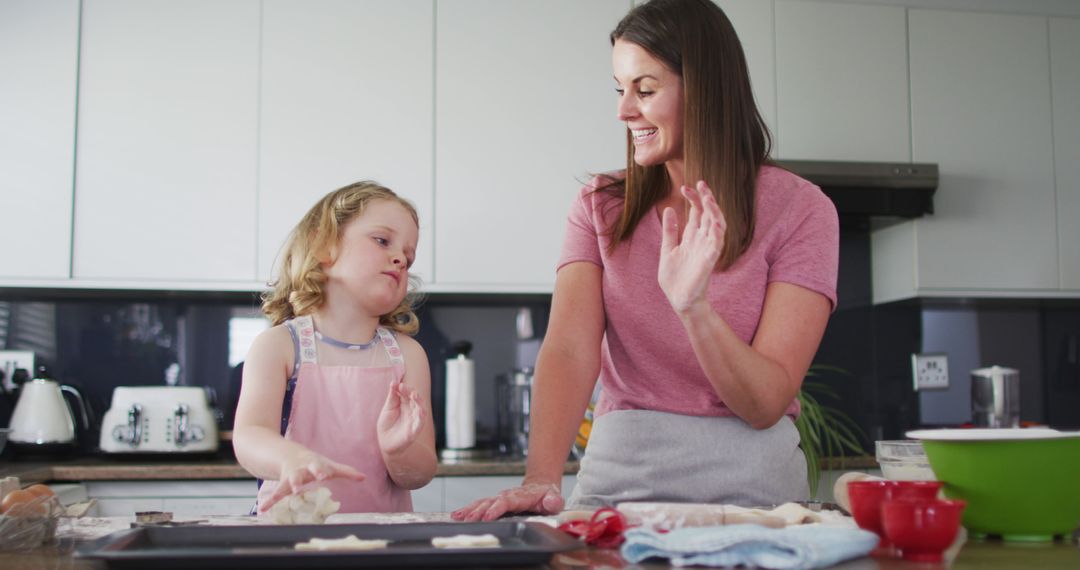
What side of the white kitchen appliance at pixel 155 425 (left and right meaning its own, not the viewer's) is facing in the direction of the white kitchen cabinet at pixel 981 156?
left

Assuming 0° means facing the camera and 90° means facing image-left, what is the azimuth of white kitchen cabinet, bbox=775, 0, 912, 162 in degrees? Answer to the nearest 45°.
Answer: approximately 0°

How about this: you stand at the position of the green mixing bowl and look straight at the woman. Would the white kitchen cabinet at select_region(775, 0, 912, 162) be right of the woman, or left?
right

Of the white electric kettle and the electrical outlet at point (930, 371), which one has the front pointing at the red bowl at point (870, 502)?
the electrical outlet

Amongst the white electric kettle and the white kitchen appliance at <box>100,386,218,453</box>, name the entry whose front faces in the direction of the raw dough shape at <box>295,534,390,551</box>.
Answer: the white kitchen appliance
